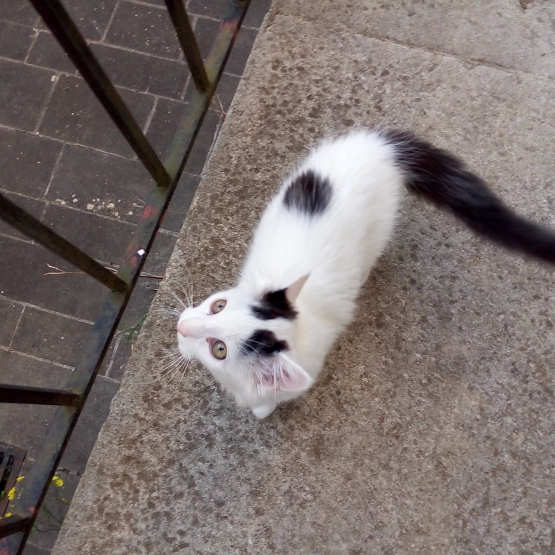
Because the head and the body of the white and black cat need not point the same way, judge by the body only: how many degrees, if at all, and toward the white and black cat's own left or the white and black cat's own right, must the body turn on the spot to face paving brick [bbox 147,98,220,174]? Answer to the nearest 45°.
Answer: approximately 90° to the white and black cat's own right

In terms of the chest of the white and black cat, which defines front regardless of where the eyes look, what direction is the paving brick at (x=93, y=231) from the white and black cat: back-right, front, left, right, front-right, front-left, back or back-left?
right

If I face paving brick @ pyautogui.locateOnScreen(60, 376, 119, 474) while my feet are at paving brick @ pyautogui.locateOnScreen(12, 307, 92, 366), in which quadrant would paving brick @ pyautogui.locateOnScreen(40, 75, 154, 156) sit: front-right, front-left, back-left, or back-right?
back-left

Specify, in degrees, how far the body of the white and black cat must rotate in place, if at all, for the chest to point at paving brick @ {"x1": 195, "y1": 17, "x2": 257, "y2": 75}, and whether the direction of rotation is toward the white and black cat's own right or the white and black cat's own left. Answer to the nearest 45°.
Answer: approximately 90° to the white and black cat's own right

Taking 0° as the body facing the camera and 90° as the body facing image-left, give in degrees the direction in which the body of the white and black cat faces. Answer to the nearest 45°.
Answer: approximately 45°

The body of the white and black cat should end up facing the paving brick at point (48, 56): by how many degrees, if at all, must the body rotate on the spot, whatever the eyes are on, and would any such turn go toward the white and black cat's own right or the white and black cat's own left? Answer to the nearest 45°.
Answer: approximately 90° to the white and black cat's own right
